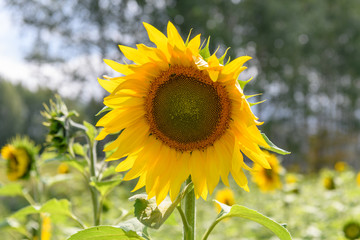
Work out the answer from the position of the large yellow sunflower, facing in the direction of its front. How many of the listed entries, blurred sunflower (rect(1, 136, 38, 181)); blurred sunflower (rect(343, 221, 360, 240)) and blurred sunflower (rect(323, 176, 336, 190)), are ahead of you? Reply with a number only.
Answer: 0

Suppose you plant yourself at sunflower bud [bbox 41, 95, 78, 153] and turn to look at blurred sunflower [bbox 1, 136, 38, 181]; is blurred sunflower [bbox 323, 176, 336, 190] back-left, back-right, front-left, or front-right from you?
front-right

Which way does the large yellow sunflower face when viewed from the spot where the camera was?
facing the viewer

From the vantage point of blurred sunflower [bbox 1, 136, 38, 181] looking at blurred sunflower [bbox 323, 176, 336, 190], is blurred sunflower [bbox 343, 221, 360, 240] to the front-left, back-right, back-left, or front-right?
front-right

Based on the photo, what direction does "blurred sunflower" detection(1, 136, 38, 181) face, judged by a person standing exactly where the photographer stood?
facing the viewer and to the left of the viewer

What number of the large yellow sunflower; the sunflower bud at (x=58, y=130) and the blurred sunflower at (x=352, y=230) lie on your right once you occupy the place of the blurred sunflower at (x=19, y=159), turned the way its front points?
0

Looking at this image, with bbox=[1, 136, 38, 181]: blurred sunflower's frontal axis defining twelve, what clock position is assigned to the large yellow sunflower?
The large yellow sunflower is roughly at 10 o'clock from the blurred sunflower.

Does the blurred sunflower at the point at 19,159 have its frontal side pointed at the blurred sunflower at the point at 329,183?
no

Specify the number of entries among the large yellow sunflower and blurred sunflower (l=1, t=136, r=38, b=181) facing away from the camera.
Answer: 0

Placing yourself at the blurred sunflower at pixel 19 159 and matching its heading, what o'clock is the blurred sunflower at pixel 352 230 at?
the blurred sunflower at pixel 352 230 is roughly at 8 o'clock from the blurred sunflower at pixel 19 159.

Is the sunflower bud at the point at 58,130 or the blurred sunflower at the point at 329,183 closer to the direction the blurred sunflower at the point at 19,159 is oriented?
the sunflower bud

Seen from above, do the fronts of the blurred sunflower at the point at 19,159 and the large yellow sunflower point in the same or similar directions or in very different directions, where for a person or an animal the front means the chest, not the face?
same or similar directions

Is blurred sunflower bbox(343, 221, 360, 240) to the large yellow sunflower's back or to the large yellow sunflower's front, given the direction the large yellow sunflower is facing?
to the back

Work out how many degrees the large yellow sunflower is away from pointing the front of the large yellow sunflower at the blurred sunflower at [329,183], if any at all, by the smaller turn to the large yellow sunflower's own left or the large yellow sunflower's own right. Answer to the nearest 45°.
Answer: approximately 135° to the large yellow sunflower's own left
